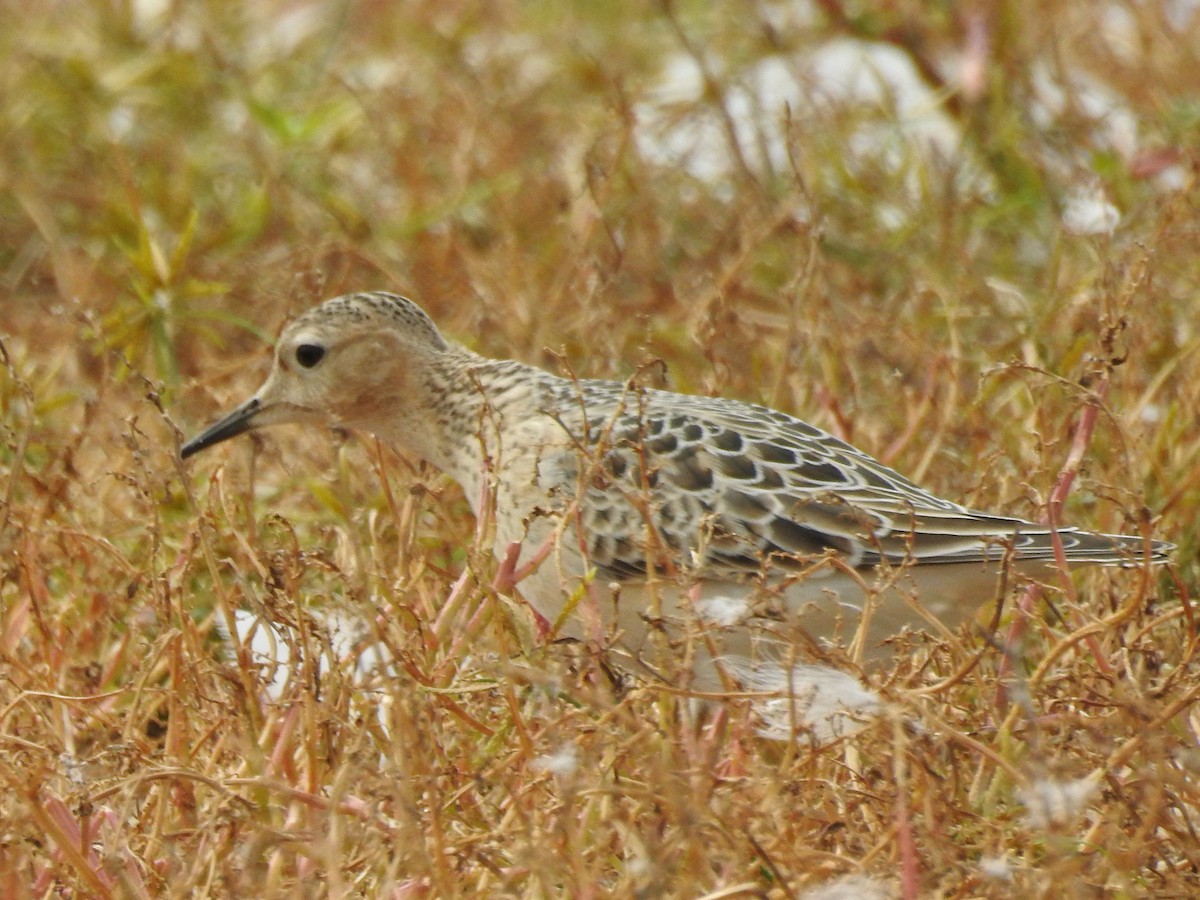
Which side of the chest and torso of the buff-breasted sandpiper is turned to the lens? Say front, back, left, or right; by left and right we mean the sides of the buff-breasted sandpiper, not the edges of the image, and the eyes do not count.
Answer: left

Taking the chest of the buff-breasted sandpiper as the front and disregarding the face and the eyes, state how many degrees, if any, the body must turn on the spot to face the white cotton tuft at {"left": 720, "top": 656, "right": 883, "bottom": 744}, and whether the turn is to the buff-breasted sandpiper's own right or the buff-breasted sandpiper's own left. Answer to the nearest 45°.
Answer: approximately 90° to the buff-breasted sandpiper's own left
